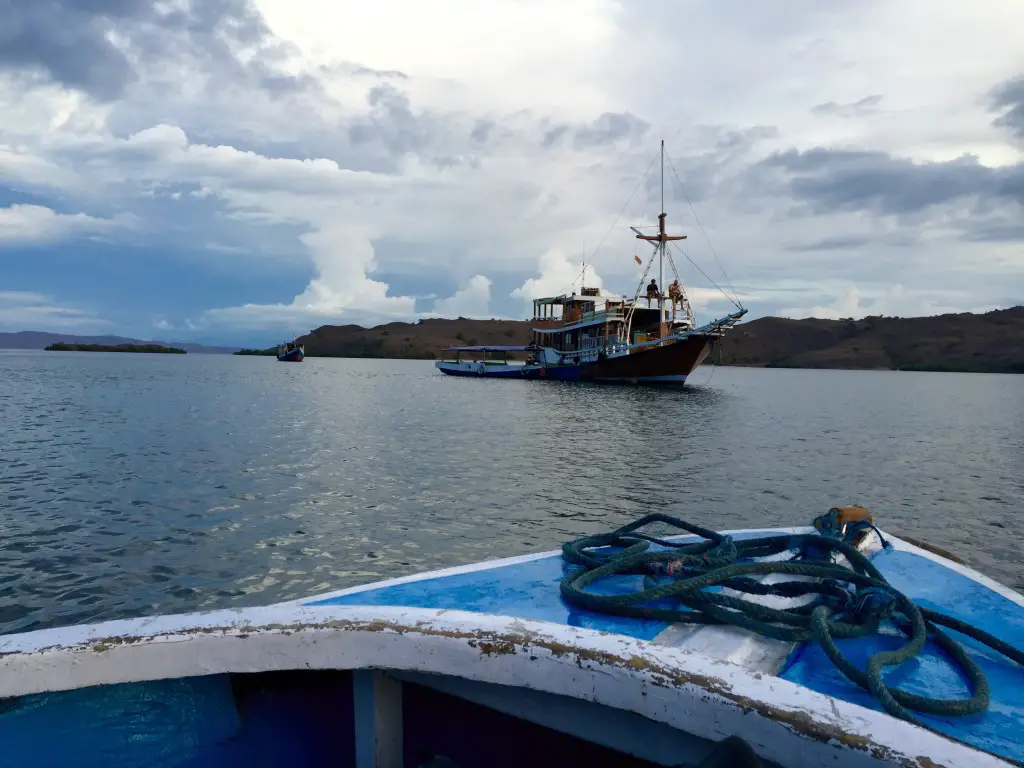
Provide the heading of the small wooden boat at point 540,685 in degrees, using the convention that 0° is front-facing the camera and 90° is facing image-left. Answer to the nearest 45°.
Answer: approximately 225°
